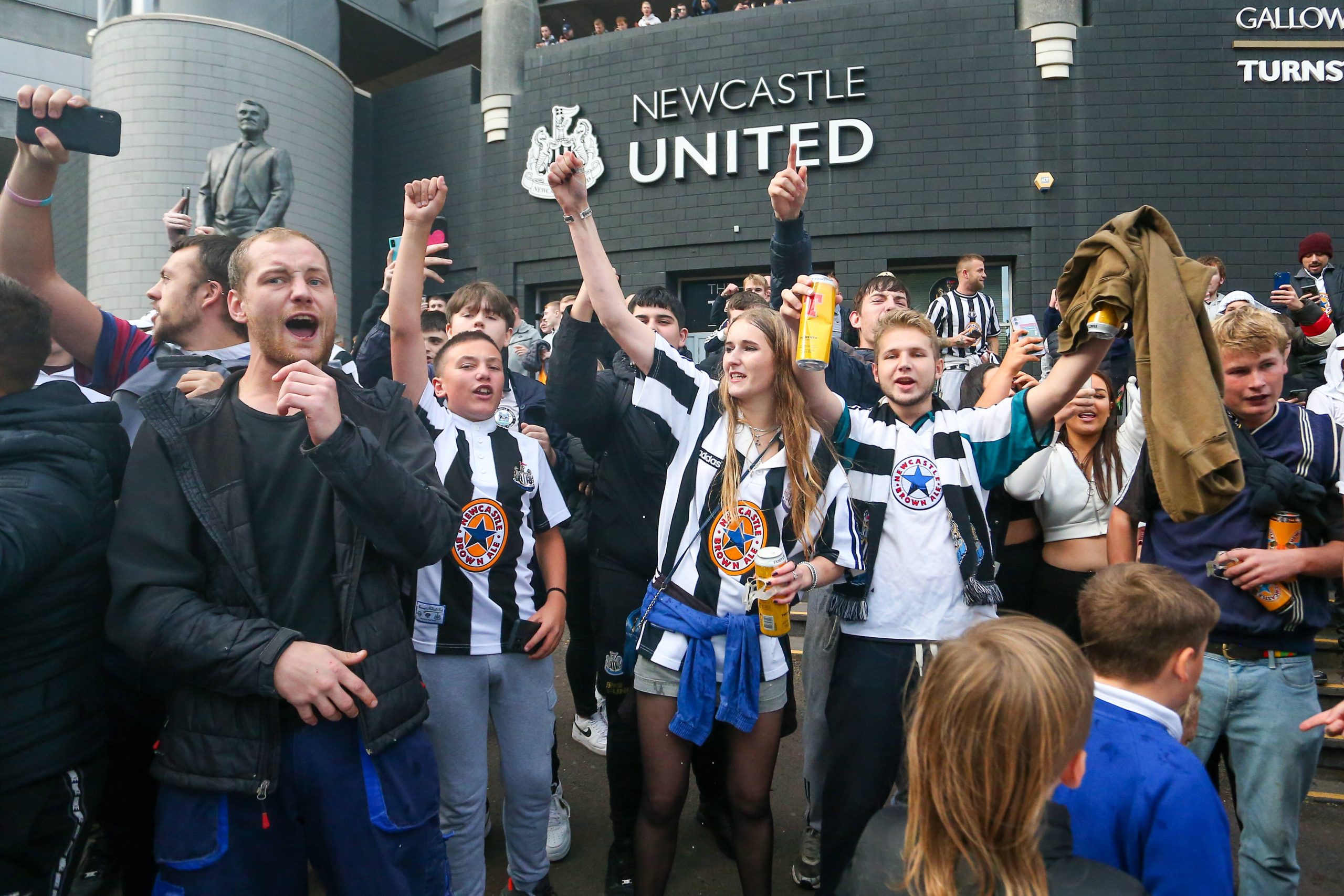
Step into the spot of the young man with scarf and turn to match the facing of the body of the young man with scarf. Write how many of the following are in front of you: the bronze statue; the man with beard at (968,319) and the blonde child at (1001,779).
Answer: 1

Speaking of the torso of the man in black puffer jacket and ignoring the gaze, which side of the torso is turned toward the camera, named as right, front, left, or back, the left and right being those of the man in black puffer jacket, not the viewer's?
front

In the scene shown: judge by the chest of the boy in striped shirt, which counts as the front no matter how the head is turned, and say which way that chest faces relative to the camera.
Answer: toward the camera

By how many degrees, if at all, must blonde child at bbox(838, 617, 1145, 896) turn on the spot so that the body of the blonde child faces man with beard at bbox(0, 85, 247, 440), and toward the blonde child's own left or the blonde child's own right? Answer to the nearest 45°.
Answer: approximately 90° to the blonde child's own left

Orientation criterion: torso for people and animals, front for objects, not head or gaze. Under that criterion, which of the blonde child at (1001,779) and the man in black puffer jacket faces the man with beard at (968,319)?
the blonde child

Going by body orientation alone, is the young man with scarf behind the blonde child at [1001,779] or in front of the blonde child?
in front

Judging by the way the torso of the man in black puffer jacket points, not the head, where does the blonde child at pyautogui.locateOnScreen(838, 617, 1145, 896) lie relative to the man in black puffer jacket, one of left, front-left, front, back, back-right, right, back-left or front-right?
front-left

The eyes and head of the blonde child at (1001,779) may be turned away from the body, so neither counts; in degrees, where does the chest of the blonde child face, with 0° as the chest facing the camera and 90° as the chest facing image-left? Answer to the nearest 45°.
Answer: approximately 180°

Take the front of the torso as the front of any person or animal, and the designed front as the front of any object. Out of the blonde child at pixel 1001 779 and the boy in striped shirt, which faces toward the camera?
the boy in striped shirt

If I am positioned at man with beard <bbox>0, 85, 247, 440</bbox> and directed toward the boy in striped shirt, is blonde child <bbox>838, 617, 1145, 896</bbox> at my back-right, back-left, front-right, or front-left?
front-right

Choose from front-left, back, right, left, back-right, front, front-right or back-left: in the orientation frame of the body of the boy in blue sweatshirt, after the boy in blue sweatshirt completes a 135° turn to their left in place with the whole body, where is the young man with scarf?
front-right

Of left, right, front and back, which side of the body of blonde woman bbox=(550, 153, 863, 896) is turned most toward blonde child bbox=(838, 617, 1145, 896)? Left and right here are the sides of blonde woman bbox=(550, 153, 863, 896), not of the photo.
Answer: front

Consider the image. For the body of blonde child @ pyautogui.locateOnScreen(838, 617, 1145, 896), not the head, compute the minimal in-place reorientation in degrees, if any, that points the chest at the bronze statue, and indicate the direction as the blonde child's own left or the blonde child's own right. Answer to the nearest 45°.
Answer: approximately 45° to the blonde child's own left

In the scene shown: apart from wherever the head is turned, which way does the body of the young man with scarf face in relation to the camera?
toward the camera

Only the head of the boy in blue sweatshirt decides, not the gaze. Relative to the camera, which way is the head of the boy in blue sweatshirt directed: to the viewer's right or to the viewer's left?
to the viewer's right
